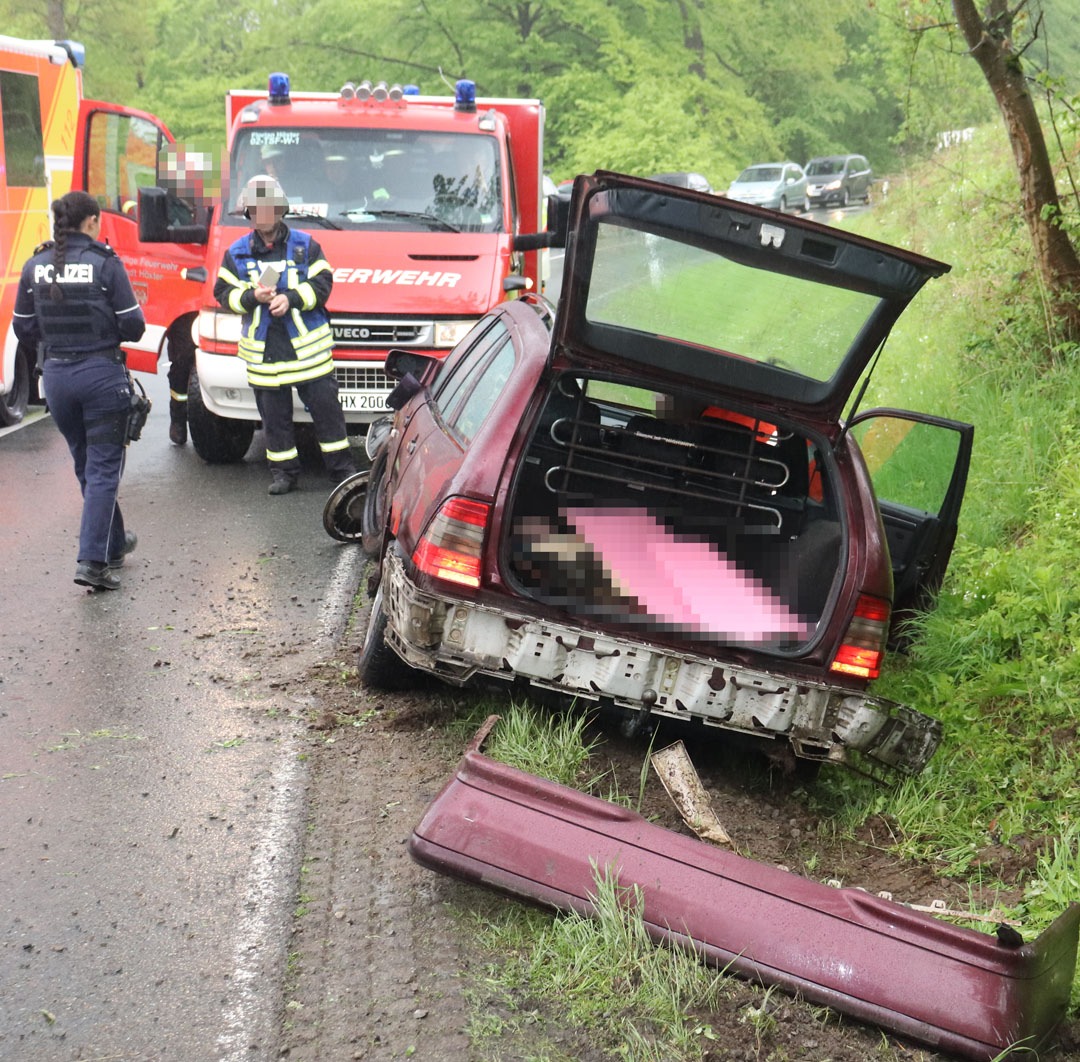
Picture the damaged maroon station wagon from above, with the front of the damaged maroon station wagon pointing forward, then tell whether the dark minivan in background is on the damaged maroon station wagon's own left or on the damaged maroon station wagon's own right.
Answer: on the damaged maroon station wagon's own right

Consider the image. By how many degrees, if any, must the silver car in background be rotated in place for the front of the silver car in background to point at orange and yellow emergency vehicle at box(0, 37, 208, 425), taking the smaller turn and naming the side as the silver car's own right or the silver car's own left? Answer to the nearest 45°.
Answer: approximately 45° to the silver car's own left

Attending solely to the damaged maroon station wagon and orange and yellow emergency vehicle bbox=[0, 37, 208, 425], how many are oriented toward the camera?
0

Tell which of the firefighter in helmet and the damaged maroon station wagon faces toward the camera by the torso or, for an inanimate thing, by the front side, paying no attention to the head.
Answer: the firefighter in helmet

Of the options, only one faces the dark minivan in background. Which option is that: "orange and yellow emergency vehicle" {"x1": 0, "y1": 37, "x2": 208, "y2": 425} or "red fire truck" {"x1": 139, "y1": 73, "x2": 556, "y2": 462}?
"orange and yellow emergency vehicle" {"x1": 0, "y1": 37, "x2": 208, "y2": 425}

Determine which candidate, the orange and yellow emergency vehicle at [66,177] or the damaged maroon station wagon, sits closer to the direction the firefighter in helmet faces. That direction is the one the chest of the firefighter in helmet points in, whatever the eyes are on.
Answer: the damaged maroon station wagon

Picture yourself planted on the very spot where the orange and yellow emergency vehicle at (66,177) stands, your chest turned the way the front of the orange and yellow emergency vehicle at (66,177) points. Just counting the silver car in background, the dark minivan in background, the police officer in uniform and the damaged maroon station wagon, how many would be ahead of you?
2

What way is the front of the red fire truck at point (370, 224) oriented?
toward the camera

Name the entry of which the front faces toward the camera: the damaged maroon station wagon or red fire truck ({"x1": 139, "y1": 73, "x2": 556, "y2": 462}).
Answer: the red fire truck

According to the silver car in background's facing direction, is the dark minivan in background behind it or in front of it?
behind

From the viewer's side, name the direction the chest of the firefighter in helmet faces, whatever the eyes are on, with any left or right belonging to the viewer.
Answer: facing the viewer

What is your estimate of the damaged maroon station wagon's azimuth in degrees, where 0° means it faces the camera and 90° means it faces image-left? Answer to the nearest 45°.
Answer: approximately 135°

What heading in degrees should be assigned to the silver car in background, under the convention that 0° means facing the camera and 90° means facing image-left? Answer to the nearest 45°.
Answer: approximately 45°

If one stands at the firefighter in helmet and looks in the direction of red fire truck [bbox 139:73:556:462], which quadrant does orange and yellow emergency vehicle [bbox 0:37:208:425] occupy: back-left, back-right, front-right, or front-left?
front-left

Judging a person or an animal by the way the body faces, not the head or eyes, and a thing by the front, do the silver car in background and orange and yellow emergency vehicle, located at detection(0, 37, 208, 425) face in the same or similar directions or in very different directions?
very different directions

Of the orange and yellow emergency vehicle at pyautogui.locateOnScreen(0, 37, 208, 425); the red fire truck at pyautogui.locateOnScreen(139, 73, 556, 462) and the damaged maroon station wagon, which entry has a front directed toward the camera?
the red fire truck at pyautogui.locateOnScreen(139, 73, 556, 462)
